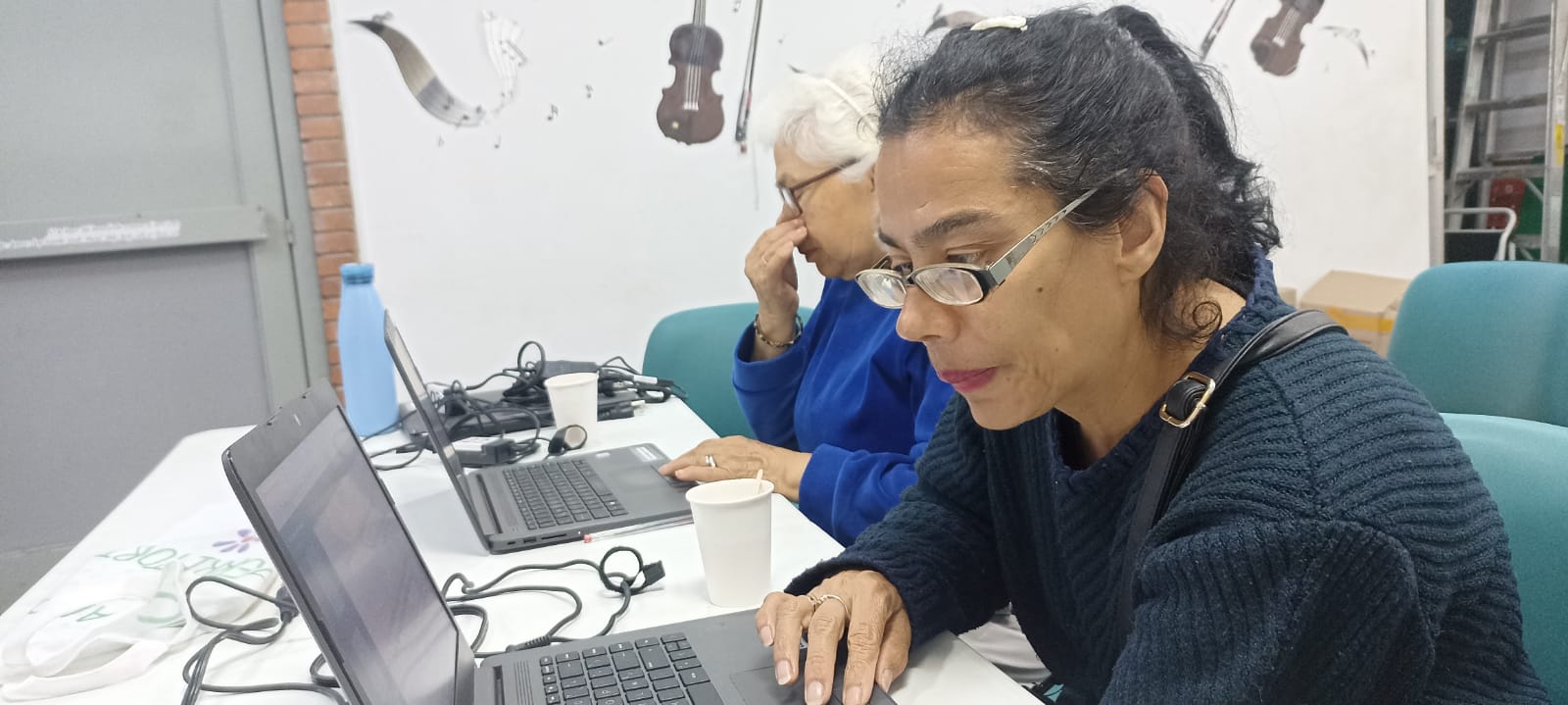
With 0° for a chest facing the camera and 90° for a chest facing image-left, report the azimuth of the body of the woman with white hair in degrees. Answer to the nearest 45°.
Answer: approximately 90°

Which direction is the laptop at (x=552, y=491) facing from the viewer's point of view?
to the viewer's right

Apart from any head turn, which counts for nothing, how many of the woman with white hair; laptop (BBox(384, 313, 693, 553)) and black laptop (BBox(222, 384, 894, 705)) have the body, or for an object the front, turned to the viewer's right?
2

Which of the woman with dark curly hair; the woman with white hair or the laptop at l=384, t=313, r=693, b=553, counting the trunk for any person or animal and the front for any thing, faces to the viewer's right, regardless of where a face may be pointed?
the laptop

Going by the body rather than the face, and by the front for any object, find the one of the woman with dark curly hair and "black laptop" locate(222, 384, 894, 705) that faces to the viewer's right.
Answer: the black laptop

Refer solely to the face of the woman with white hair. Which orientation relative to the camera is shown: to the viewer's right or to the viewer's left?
to the viewer's left

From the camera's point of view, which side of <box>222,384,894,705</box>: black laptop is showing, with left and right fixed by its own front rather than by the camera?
right

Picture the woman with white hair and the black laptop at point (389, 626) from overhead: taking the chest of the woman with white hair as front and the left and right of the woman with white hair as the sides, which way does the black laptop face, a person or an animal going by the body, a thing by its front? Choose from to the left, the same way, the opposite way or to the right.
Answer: the opposite way

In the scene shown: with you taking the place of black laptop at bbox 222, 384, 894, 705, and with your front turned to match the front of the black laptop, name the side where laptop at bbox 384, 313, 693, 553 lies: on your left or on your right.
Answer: on your left

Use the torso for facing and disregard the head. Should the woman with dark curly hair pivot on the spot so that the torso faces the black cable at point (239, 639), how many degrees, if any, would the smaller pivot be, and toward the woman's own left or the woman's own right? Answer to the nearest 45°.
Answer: approximately 45° to the woman's own right
